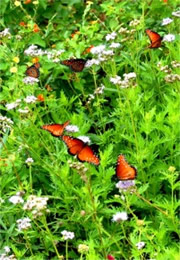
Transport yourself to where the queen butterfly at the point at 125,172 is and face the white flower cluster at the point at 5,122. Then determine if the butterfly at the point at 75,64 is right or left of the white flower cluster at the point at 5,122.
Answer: right

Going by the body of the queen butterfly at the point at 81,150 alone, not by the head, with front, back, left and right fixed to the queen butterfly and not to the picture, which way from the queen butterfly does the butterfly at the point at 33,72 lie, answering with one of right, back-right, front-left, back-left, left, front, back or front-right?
front-left
